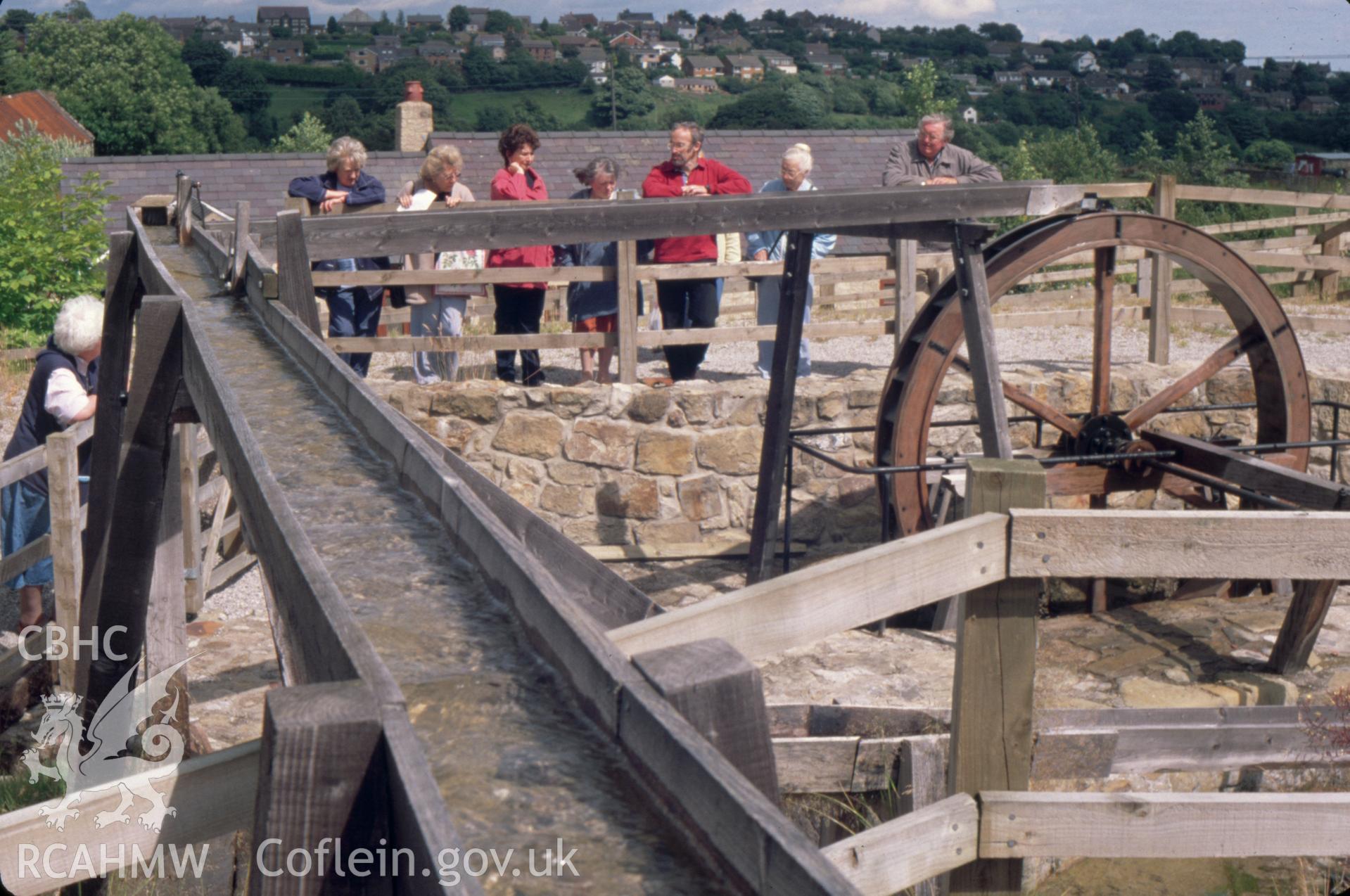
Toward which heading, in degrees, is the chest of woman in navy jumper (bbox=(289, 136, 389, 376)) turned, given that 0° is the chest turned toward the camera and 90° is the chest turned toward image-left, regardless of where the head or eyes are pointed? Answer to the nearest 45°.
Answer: approximately 0°

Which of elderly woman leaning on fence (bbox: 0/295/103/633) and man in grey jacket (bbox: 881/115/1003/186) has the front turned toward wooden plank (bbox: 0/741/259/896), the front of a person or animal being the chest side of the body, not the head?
the man in grey jacket

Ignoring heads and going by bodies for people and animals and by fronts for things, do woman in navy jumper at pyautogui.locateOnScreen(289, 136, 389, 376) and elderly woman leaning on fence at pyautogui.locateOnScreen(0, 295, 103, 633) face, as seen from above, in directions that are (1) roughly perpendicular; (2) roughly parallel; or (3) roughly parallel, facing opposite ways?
roughly perpendicular

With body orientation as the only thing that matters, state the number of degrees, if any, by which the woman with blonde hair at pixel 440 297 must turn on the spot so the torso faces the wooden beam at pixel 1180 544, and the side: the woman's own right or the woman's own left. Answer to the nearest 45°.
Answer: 0° — they already face it

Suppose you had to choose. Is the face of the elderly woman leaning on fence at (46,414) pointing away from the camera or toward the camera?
away from the camera

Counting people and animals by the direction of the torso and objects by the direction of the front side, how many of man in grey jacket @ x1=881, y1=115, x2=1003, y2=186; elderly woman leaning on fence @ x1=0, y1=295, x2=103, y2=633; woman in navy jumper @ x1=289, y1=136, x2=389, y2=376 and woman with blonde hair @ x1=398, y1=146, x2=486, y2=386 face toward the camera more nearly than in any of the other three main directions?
3

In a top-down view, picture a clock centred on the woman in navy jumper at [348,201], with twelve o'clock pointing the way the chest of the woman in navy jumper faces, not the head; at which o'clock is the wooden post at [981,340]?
The wooden post is roughly at 11 o'clock from the woman in navy jumper.

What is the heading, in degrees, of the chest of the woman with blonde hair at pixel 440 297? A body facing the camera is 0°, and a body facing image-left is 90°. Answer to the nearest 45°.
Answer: approximately 0°

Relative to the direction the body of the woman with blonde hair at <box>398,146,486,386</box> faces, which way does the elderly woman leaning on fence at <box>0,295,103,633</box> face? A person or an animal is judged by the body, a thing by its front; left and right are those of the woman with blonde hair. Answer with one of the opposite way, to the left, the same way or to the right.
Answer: to the left

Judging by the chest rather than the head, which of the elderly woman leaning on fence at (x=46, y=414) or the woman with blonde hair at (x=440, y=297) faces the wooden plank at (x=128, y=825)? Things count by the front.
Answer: the woman with blonde hair

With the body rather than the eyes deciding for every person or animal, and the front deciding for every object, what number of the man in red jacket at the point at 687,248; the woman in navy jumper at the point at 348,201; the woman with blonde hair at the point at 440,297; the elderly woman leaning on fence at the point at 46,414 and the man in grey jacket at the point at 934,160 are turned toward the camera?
4

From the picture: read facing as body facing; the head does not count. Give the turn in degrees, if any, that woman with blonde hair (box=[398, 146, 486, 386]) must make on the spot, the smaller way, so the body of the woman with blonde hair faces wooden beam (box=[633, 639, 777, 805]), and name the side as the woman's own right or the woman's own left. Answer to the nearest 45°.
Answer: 0° — they already face it
